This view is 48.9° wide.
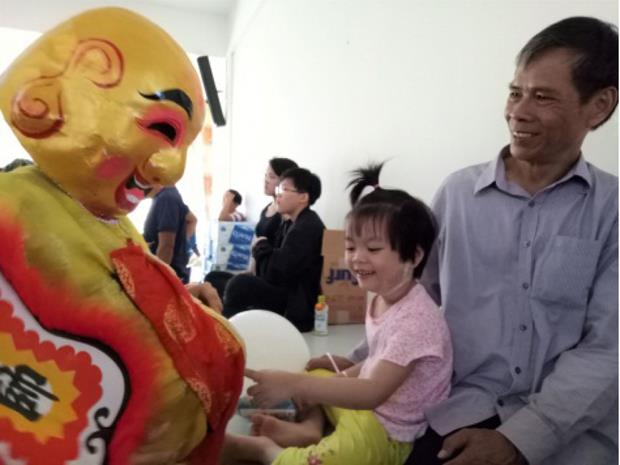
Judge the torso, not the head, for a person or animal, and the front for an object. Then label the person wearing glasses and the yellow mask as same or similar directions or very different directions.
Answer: very different directions

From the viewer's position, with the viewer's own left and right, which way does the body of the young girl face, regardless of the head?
facing to the left of the viewer

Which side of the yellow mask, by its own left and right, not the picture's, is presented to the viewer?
right

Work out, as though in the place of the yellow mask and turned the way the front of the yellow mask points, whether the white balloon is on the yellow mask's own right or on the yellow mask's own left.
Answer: on the yellow mask's own left

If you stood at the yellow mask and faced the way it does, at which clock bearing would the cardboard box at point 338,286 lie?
The cardboard box is roughly at 10 o'clock from the yellow mask.

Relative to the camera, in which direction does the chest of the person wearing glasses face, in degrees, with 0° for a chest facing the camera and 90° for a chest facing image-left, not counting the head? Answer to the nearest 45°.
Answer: approximately 90°

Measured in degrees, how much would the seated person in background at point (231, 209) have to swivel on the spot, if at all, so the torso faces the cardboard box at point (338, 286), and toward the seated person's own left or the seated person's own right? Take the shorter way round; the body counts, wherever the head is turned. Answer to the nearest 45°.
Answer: approximately 90° to the seated person's own left
